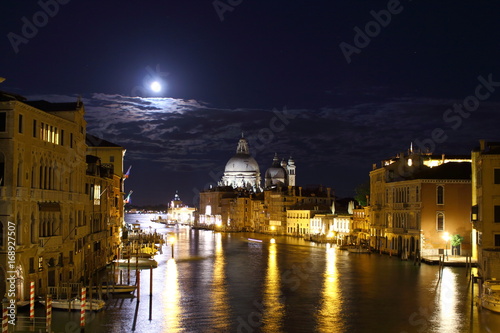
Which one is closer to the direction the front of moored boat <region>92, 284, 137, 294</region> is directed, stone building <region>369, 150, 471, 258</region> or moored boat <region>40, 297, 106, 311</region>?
the stone building

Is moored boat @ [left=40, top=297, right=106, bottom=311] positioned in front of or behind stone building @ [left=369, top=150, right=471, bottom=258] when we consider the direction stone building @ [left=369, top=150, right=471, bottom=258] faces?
in front

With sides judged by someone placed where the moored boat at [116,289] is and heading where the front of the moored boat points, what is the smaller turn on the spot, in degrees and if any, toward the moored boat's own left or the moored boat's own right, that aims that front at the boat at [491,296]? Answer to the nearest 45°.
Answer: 0° — it already faces it

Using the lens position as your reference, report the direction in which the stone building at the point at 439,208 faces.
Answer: facing the viewer and to the left of the viewer

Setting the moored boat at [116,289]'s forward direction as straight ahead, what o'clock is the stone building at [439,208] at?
The stone building is roughly at 11 o'clock from the moored boat.

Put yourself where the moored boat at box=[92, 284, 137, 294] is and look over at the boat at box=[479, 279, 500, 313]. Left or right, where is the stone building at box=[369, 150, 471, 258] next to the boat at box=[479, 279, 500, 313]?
left

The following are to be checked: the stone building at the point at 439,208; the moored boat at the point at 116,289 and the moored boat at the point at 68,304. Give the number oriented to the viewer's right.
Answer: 2

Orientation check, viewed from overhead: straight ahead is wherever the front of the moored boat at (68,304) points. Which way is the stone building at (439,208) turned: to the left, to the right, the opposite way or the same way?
the opposite way

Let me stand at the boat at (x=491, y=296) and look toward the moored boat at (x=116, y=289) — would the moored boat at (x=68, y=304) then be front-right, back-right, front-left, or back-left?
front-left

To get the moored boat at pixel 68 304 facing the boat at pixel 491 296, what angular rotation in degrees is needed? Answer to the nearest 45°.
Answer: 0° — it already faces it

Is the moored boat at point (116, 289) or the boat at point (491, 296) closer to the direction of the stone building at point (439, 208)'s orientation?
the moored boat

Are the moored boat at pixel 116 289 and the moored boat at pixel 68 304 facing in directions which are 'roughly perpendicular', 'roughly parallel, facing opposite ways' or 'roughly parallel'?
roughly parallel

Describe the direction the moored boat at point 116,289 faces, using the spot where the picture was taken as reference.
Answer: facing to the right of the viewer

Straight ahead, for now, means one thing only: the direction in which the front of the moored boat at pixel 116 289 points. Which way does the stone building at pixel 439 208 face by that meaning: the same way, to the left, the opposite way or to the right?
the opposite way

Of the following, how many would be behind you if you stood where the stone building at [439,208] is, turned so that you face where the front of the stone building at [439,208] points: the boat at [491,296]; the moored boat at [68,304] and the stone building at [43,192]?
0
